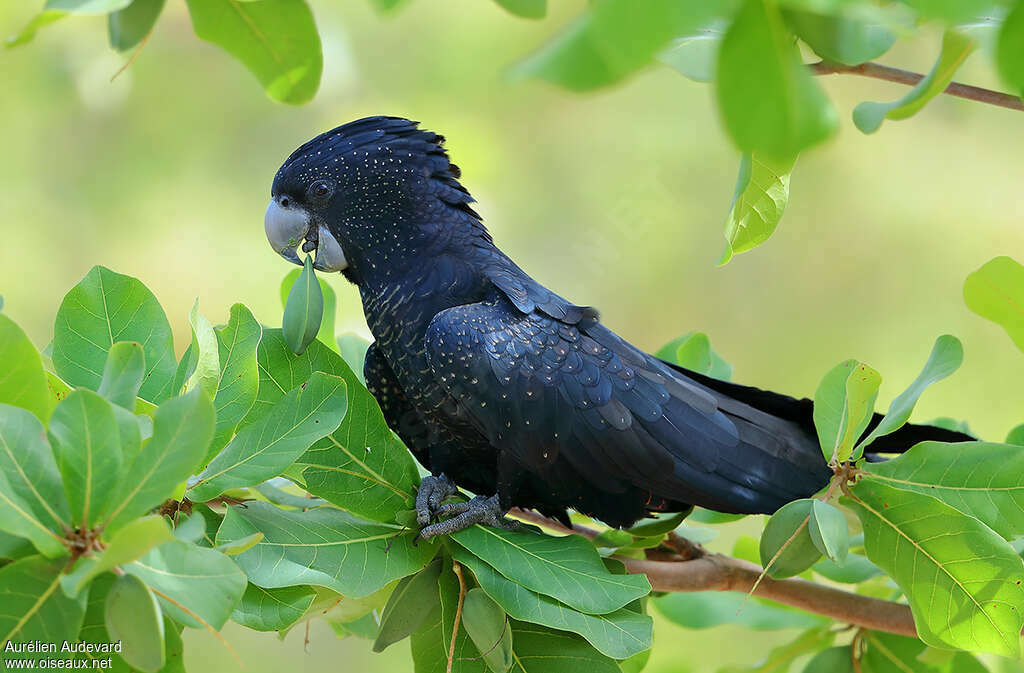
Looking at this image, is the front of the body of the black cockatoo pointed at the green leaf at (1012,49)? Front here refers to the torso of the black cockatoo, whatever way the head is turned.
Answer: no

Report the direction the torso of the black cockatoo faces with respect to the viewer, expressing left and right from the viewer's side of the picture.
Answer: facing to the left of the viewer
